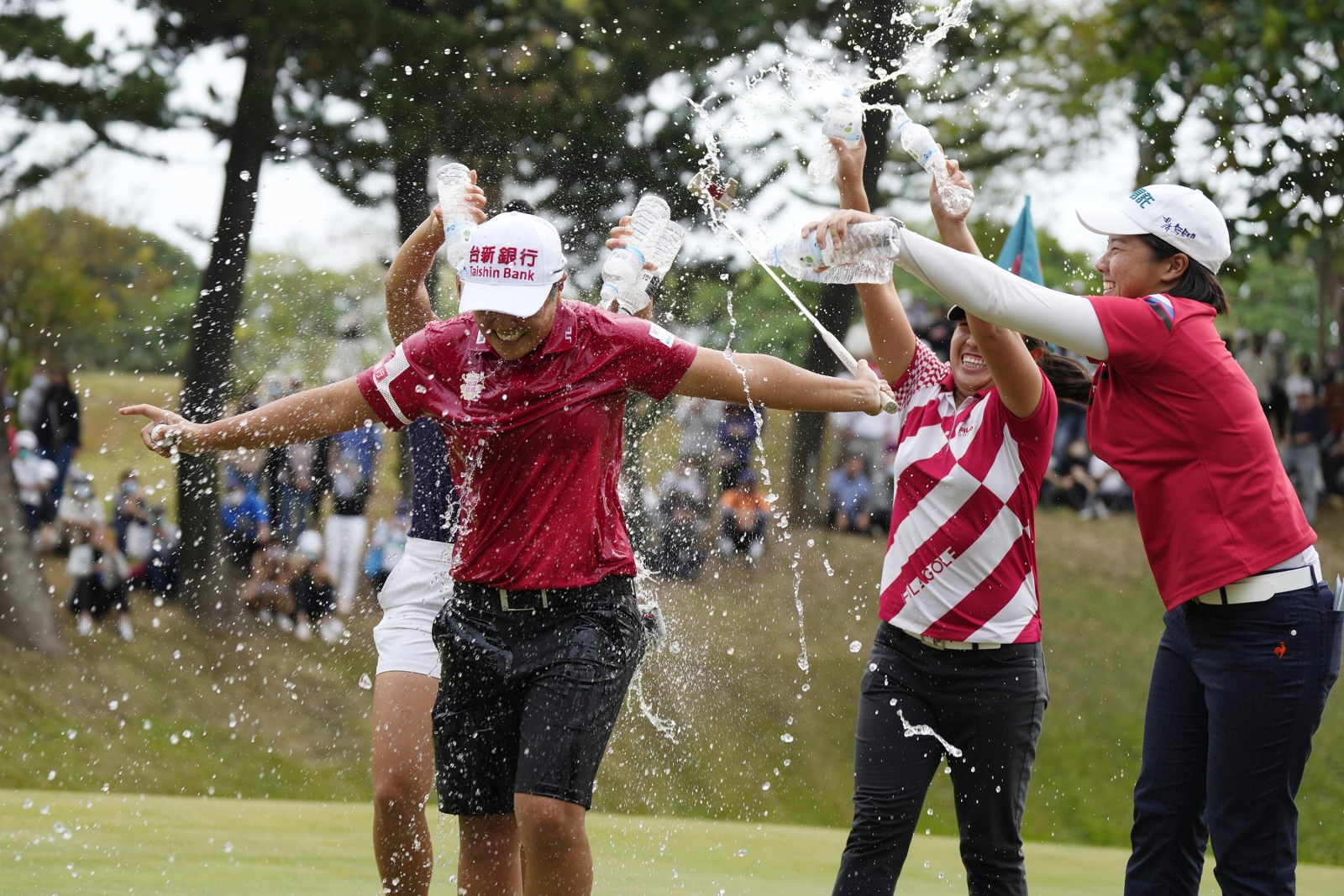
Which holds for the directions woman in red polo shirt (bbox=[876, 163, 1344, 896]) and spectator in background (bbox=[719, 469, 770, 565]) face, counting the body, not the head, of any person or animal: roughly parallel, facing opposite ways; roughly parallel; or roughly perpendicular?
roughly perpendicular

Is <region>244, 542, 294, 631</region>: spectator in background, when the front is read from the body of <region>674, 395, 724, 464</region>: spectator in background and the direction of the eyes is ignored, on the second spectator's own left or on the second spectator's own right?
on the second spectator's own right

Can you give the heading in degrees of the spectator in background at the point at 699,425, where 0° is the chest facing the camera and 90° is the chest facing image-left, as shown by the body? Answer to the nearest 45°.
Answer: approximately 0°

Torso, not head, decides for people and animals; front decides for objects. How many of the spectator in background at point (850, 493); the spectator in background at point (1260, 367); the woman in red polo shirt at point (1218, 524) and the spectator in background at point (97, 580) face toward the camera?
3

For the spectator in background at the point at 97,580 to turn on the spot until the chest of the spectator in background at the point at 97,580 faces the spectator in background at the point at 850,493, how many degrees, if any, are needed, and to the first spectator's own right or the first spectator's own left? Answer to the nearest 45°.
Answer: approximately 90° to the first spectator's own left

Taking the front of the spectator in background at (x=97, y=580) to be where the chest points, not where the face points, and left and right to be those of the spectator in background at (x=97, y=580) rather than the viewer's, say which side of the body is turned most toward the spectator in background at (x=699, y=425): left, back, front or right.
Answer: left

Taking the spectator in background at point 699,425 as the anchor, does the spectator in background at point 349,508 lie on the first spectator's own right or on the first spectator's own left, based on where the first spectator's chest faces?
on the first spectator's own right

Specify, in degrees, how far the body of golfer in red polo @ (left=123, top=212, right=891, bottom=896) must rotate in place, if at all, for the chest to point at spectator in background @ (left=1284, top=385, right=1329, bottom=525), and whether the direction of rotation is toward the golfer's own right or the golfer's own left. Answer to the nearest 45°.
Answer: approximately 135° to the golfer's own left
